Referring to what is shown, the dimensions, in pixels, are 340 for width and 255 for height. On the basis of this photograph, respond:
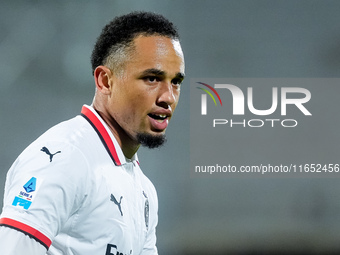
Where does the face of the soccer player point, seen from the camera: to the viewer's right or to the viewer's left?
to the viewer's right

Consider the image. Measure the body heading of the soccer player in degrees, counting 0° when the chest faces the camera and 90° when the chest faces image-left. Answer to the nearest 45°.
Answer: approximately 315°
